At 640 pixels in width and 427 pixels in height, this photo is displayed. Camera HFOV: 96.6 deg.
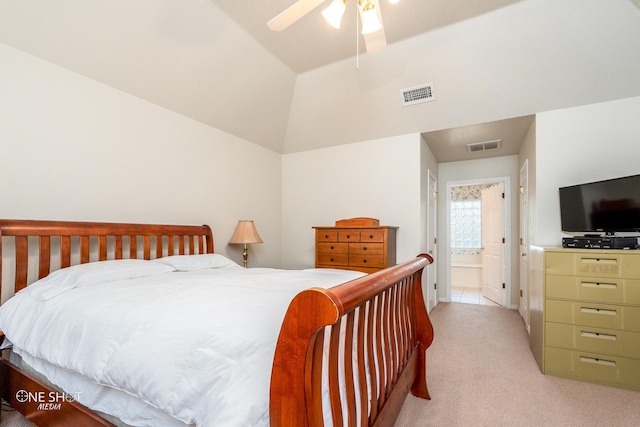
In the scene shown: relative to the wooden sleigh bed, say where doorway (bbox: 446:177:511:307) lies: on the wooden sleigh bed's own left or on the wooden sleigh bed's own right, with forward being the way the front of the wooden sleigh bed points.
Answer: on the wooden sleigh bed's own left

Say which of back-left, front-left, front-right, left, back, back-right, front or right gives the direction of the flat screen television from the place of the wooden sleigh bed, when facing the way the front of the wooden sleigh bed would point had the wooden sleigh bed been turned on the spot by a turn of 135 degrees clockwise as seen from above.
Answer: back

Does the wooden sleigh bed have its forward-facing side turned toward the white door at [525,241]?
no

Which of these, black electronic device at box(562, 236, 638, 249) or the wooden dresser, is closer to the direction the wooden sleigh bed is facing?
the black electronic device

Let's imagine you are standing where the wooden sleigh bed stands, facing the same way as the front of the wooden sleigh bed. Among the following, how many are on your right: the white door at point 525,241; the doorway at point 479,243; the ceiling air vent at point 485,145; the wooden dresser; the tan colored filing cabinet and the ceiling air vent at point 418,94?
0

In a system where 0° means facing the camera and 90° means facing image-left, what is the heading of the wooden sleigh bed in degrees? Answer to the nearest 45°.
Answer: approximately 315°

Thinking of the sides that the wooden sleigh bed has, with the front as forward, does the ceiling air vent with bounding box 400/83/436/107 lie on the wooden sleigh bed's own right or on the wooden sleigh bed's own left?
on the wooden sleigh bed's own left

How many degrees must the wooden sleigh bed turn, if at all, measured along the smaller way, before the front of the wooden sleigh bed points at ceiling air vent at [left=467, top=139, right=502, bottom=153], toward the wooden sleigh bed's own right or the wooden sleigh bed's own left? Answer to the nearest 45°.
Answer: approximately 90° to the wooden sleigh bed's own left

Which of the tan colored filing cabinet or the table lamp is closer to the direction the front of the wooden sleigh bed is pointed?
the tan colored filing cabinet

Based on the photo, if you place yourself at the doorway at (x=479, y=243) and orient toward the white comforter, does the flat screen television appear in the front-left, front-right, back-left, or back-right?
front-left

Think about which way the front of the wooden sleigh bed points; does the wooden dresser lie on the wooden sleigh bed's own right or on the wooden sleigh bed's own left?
on the wooden sleigh bed's own left

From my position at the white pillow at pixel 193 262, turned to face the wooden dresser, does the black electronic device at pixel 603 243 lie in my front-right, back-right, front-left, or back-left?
front-right

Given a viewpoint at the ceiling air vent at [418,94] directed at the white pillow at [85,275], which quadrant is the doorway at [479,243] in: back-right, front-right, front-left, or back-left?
back-right

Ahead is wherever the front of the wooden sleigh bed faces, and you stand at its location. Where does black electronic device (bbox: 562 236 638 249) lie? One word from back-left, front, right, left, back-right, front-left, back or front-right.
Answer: front-left
